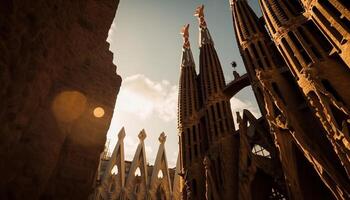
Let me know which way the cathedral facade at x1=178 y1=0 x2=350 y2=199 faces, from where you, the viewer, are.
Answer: facing the viewer and to the left of the viewer

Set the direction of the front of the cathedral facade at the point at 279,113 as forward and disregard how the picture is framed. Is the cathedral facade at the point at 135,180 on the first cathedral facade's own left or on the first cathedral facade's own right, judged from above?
on the first cathedral facade's own right
